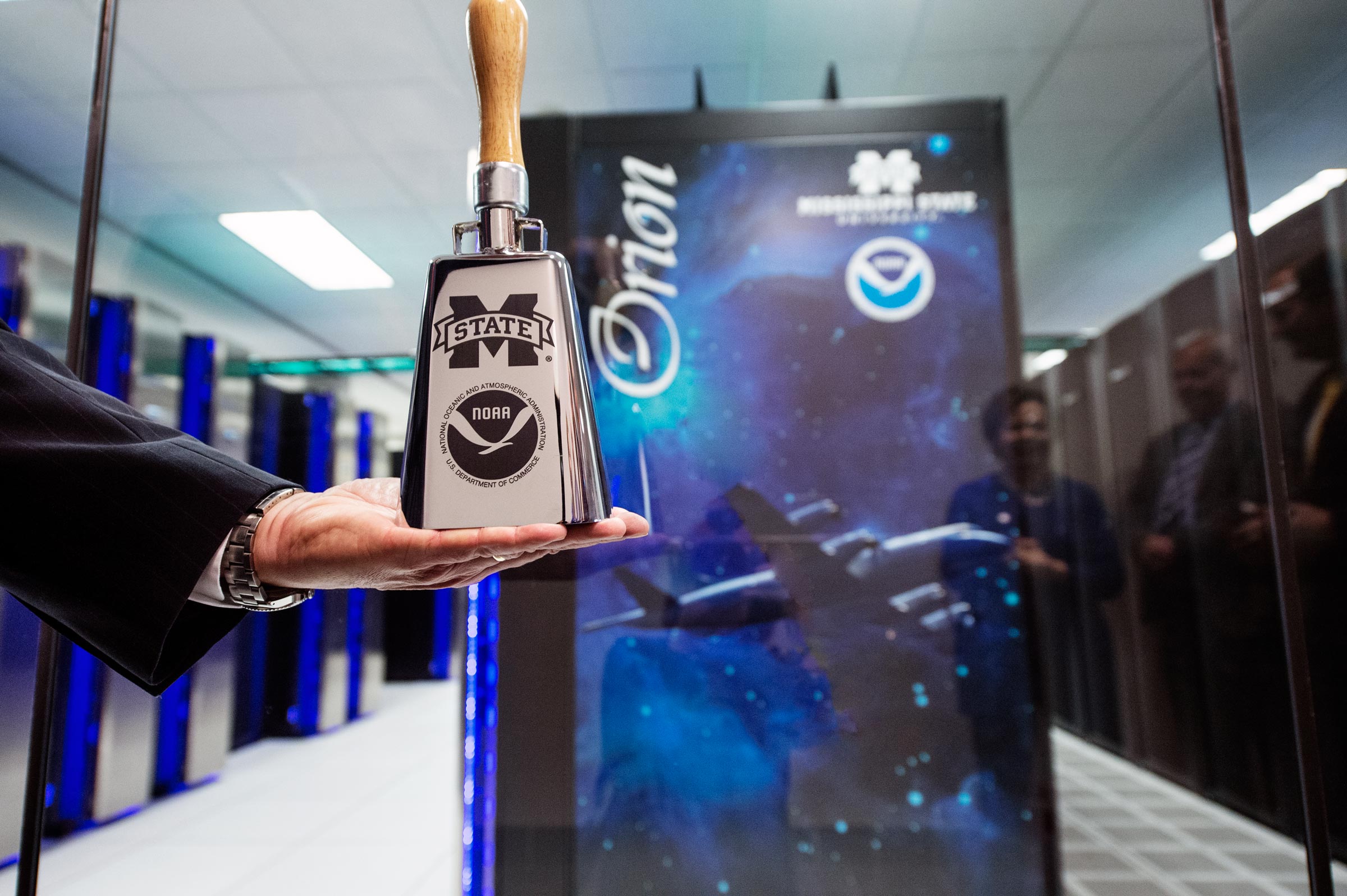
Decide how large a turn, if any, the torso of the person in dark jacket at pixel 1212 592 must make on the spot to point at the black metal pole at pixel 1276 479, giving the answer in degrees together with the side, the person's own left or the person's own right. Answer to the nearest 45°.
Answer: approximately 45° to the person's own left

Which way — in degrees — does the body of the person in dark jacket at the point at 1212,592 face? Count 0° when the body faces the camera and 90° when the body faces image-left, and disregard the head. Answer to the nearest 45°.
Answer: approximately 45°
